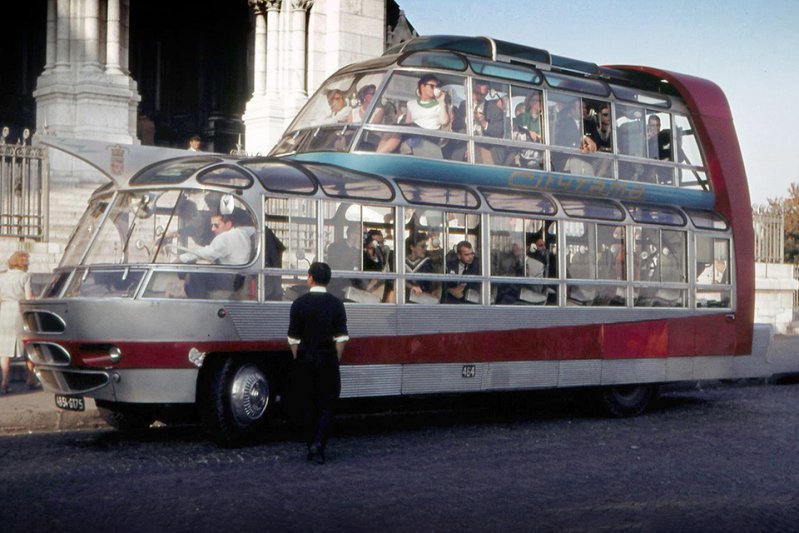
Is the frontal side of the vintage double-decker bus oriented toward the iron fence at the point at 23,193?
no

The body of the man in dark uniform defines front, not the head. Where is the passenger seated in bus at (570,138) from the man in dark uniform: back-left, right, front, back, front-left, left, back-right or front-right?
front-right

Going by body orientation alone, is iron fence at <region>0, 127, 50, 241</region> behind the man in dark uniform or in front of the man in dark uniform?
in front

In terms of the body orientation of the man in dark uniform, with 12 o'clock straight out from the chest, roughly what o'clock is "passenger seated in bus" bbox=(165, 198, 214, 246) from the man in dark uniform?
The passenger seated in bus is roughly at 10 o'clock from the man in dark uniform.

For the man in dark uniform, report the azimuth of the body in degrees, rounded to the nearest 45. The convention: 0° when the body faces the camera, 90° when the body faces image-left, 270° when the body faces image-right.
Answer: approximately 180°

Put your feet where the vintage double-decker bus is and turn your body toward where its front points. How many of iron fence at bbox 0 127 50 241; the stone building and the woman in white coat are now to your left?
0

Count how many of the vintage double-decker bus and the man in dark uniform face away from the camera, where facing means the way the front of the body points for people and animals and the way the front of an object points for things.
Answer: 1

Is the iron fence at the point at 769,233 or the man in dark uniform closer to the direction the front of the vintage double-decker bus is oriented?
the man in dark uniform

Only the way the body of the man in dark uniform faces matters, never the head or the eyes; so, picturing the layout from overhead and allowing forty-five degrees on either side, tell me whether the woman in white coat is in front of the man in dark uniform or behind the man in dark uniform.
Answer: in front

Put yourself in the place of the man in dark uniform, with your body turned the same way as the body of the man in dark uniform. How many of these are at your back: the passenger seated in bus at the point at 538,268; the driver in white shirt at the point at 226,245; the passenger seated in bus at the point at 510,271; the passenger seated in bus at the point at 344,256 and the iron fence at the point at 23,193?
0

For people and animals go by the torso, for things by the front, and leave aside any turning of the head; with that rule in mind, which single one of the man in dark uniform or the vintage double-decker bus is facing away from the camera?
the man in dark uniform

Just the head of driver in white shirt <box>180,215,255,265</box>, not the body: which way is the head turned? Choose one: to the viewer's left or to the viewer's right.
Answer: to the viewer's left

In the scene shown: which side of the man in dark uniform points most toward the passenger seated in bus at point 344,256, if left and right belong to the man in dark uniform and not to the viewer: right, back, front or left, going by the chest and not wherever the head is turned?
front

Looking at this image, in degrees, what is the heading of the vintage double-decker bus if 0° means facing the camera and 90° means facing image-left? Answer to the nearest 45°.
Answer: approximately 45°
